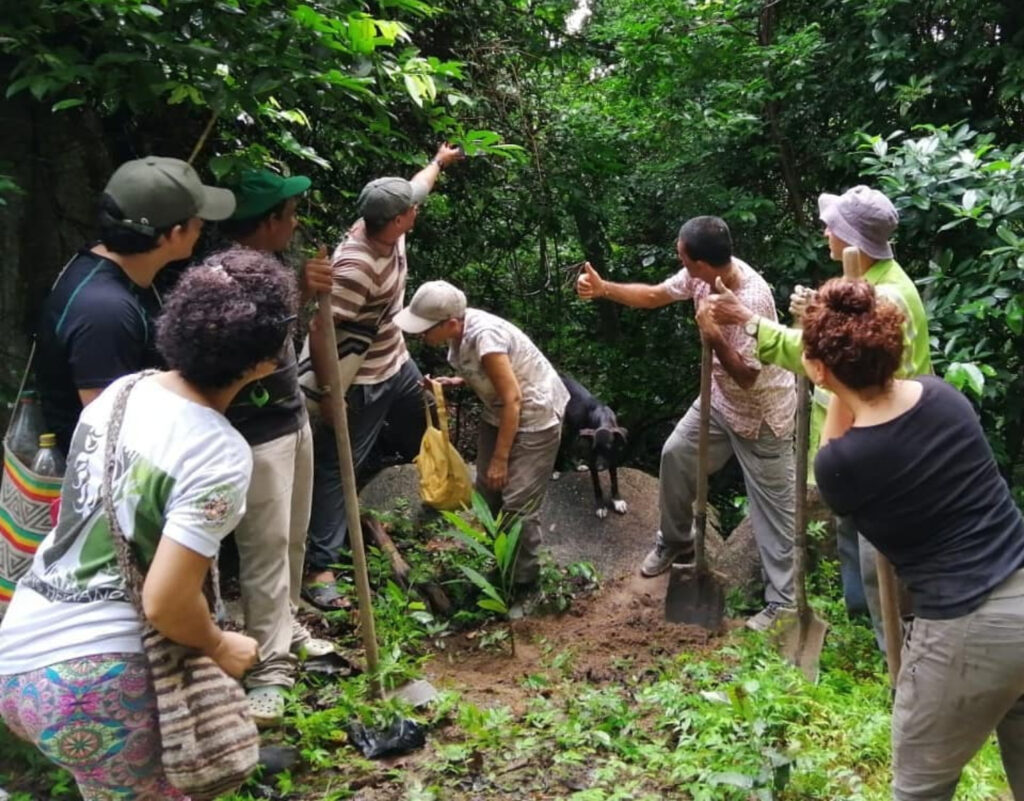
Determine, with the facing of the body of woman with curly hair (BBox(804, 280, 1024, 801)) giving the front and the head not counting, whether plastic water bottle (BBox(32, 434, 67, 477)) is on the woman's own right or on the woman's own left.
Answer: on the woman's own left

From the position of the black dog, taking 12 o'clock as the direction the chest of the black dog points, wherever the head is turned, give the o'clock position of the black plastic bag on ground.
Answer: The black plastic bag on ground is roughly at 2 o'clock from the black dog.

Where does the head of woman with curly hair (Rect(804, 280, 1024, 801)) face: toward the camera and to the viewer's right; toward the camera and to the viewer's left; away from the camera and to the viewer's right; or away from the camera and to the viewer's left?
away from the camera and to the viewer's left

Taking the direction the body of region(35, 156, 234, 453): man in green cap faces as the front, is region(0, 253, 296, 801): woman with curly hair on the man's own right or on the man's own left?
on the man's own right

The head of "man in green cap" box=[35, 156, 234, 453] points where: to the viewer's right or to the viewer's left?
to the viewer's right

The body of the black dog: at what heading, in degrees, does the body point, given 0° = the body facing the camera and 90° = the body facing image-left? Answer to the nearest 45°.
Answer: approximately 315°

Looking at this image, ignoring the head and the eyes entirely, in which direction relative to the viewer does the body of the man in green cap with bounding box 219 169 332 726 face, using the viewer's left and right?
facing the viewer and to the right of the viewer

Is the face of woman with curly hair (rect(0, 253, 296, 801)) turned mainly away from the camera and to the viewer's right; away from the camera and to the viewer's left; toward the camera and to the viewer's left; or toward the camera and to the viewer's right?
away from the camera and to the viewer's right

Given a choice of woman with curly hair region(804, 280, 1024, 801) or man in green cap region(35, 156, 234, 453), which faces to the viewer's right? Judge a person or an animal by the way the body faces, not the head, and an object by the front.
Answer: the man in green cap

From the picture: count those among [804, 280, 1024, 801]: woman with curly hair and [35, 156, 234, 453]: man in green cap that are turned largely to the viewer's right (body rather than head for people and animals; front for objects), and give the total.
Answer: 1

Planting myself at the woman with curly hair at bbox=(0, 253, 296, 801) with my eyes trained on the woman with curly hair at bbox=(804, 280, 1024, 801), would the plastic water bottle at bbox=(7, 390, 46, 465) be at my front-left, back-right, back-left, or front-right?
back-left

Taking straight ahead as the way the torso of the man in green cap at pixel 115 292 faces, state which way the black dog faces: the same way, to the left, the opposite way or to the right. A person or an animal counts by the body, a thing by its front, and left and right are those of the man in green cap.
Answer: to the right

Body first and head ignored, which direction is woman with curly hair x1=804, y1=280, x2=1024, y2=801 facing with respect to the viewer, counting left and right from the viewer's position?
facing away from the viewer and to the left of the viewer
